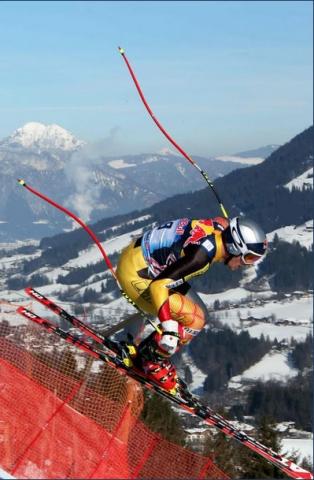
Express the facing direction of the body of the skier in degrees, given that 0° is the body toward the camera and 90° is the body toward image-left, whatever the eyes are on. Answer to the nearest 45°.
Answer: approximately 270°

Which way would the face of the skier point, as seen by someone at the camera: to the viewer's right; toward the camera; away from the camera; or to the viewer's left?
to the viewer's right
